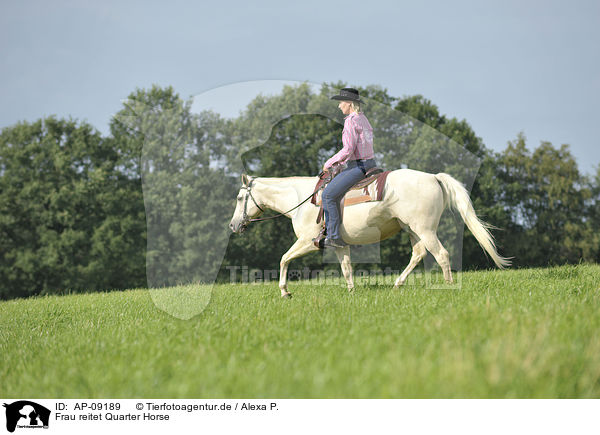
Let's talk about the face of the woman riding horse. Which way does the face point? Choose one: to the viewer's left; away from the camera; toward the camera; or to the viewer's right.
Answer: to the viewer's left

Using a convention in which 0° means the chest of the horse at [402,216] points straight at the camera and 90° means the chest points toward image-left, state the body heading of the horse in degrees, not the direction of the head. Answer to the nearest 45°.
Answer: approximately 90°

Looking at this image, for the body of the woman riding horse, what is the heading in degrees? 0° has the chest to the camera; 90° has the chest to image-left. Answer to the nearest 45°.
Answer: approximately 90°

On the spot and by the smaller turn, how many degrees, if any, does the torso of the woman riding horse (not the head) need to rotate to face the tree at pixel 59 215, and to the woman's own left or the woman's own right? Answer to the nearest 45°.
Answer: approximately 45° to the woman's own right
